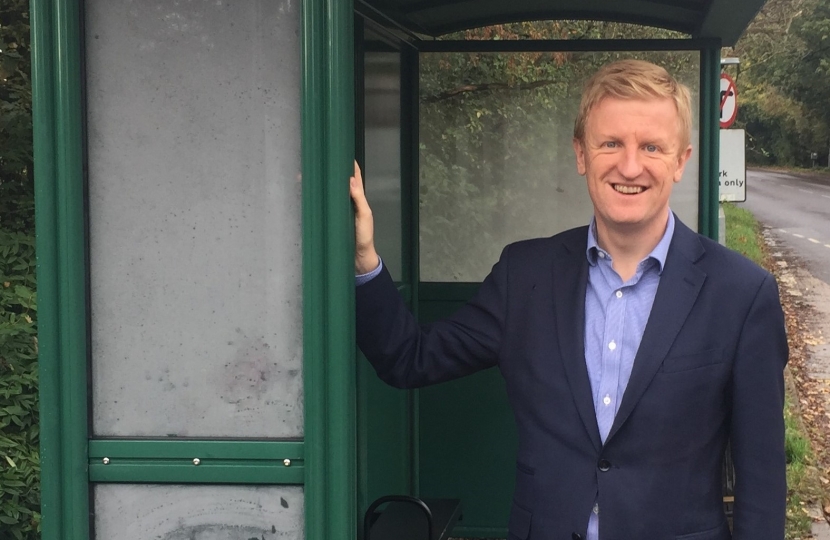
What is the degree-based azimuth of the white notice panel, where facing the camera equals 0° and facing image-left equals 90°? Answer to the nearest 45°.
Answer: approximately 0°

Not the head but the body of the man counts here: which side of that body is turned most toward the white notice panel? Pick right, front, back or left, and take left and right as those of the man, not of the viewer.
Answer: back

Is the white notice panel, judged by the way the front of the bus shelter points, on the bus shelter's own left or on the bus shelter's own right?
on the bus shelter's own left

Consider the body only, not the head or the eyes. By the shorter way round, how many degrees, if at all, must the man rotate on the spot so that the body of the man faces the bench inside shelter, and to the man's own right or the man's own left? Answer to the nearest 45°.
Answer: approximately 135° to the man's own right

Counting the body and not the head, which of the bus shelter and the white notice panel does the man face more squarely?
the bus shelter

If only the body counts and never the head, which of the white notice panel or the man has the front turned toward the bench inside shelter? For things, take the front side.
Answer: the white notice panel
